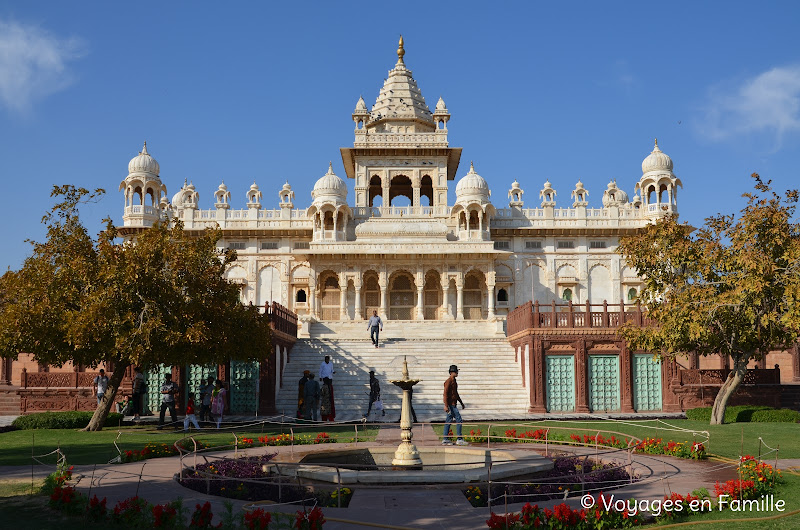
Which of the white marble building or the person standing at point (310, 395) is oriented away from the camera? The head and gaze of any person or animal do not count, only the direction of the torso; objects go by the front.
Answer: the person standing

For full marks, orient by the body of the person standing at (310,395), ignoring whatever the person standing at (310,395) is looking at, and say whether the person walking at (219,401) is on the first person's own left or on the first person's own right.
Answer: on the first person's own left

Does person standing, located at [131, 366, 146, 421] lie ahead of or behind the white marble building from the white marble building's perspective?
ahead

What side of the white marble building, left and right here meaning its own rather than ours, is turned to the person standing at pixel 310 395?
front

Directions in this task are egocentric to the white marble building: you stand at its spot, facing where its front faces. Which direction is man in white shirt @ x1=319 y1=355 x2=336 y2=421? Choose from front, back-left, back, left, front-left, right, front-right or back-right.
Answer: front

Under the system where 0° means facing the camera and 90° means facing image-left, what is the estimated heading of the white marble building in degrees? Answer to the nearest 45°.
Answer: approximately 0°

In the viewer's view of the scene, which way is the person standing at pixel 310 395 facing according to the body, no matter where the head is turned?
away from the camera

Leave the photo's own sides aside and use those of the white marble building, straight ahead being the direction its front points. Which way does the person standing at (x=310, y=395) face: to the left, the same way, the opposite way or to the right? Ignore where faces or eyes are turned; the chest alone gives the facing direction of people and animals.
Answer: the opposite way

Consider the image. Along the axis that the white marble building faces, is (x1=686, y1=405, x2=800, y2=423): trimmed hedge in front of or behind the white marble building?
in front
